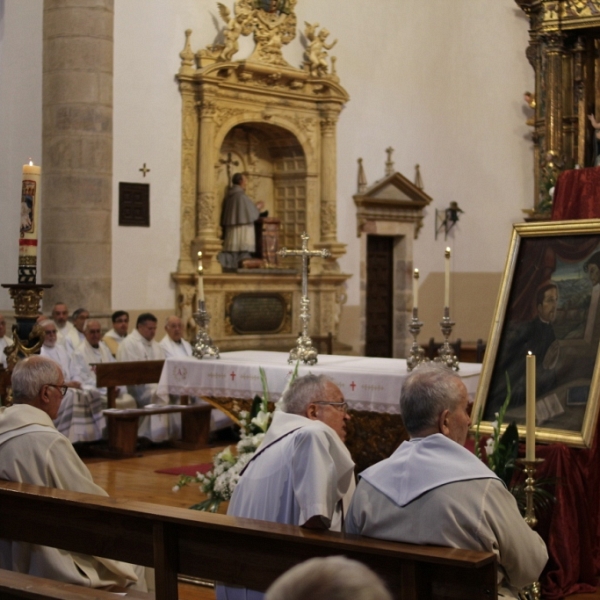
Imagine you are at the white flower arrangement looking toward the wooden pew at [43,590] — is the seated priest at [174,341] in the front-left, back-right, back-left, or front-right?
back-right

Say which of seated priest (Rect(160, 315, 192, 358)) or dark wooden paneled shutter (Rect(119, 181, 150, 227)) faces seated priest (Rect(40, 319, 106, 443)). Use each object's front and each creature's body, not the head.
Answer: the dark wooden paneled shutter

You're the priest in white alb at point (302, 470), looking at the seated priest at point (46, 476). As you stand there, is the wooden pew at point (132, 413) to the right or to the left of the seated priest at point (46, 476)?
right

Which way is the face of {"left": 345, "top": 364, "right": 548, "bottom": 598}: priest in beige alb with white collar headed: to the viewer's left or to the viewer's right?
to the viewer's right

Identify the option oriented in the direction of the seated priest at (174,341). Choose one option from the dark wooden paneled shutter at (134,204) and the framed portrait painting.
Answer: the dark wooden paneled shutter

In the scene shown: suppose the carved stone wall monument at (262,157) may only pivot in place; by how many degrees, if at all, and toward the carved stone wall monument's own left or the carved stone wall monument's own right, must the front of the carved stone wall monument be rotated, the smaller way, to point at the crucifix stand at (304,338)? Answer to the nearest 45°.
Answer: approximately 45° to the carved stone wall monument's own right

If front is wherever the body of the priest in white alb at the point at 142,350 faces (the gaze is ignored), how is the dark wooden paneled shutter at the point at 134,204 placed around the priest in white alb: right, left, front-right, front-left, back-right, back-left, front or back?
back-left

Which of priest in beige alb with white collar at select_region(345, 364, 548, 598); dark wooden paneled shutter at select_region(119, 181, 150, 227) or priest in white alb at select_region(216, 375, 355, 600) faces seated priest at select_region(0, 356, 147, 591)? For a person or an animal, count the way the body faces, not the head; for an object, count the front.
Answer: the dark wooden paneled shutter

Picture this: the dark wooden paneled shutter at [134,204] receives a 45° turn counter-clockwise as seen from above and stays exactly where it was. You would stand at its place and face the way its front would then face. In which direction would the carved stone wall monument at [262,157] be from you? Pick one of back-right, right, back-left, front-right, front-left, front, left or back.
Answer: left

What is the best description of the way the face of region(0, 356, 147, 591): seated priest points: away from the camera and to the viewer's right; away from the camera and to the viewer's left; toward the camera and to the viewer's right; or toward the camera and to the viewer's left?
away from the camera and to the viewer's right

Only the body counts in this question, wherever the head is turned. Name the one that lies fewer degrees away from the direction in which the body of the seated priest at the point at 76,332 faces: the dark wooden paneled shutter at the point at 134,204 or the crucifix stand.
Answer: the crucifix stand
